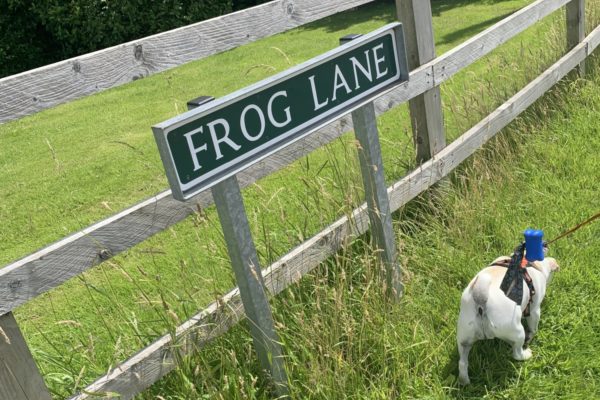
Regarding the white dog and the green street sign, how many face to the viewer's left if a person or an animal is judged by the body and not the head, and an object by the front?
0

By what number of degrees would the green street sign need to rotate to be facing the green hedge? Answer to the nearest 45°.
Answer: approximately 135° to its left

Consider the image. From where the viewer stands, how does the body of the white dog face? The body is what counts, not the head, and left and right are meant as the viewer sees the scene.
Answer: facing away from the viewer and to the right of the viewer

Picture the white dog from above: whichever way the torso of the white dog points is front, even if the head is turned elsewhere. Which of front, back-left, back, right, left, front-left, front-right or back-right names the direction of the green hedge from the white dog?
left

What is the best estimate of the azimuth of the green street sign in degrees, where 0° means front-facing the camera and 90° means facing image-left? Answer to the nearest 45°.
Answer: approximately 315°
